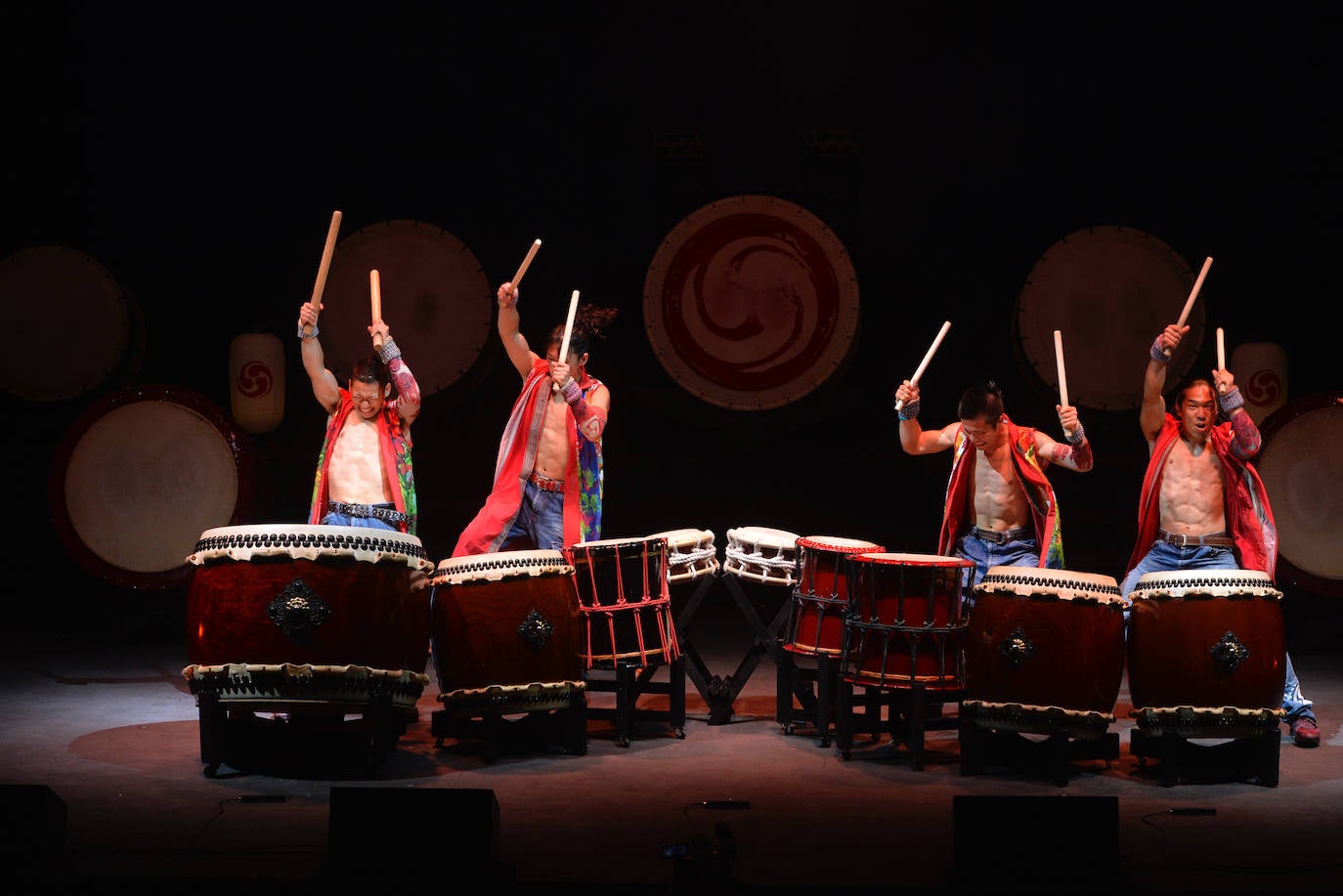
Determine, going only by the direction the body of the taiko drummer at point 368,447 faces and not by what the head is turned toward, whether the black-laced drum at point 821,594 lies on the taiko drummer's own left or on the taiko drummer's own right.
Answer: on the taiko drummer's own left

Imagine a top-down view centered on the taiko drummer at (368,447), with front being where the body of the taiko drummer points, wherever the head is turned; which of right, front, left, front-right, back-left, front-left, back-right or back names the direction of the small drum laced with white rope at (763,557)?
left

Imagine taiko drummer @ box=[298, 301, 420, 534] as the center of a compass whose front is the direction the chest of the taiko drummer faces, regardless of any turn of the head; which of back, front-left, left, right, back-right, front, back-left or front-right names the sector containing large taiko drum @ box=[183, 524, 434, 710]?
front

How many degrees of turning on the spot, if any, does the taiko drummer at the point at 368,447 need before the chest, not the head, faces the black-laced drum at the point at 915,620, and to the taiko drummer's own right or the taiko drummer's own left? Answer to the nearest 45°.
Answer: approximately 45° to the taiko drummer's own left

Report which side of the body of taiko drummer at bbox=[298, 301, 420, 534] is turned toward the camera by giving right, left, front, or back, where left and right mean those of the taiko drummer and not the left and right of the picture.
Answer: front

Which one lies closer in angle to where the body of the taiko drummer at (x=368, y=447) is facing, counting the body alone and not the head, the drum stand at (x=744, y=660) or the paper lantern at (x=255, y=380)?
the drum stand

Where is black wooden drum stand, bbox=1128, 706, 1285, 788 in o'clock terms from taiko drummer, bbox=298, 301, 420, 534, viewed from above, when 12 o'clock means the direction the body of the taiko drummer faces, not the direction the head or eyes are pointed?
The black wooden drum stand is roughly at 10 o'clock from the taiko drummer.

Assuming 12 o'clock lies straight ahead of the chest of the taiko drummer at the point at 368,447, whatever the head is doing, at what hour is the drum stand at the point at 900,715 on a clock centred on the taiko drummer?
The drum stand is roughly at 10 o'clock from the taiko drummer.

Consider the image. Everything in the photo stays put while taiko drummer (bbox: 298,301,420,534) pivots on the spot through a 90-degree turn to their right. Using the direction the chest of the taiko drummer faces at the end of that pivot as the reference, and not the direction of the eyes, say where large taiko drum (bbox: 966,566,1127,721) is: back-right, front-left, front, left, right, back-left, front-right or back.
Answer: back-left

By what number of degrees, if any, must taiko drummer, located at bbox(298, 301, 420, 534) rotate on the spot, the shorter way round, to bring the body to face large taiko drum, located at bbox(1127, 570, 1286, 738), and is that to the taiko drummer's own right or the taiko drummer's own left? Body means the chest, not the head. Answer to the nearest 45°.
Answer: approximately 45° to the taiko drummer's own left

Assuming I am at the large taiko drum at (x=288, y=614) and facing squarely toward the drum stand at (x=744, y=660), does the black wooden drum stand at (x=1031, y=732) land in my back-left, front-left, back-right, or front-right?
front-right

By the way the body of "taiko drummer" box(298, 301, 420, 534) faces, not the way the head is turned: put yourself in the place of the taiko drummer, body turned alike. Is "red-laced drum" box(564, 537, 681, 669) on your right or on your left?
on your left
